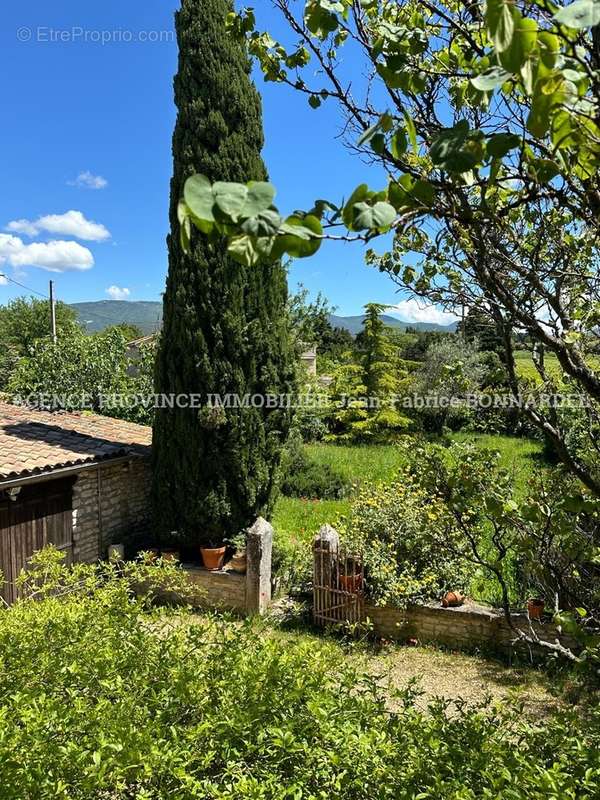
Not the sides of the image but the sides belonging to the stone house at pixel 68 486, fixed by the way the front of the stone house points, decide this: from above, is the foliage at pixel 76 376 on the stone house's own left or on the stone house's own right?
on the stone house's own left

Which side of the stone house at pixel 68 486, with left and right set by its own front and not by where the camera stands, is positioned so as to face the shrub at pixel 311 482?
left

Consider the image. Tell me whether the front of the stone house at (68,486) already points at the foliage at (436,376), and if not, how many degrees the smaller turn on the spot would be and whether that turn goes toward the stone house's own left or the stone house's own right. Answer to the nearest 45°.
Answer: approximately 90° to the stone house's own left

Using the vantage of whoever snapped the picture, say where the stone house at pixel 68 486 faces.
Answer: facing the viewer and to the right of the viewer

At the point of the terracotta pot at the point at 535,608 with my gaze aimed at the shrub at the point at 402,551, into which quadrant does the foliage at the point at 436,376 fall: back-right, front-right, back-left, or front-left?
front-right
